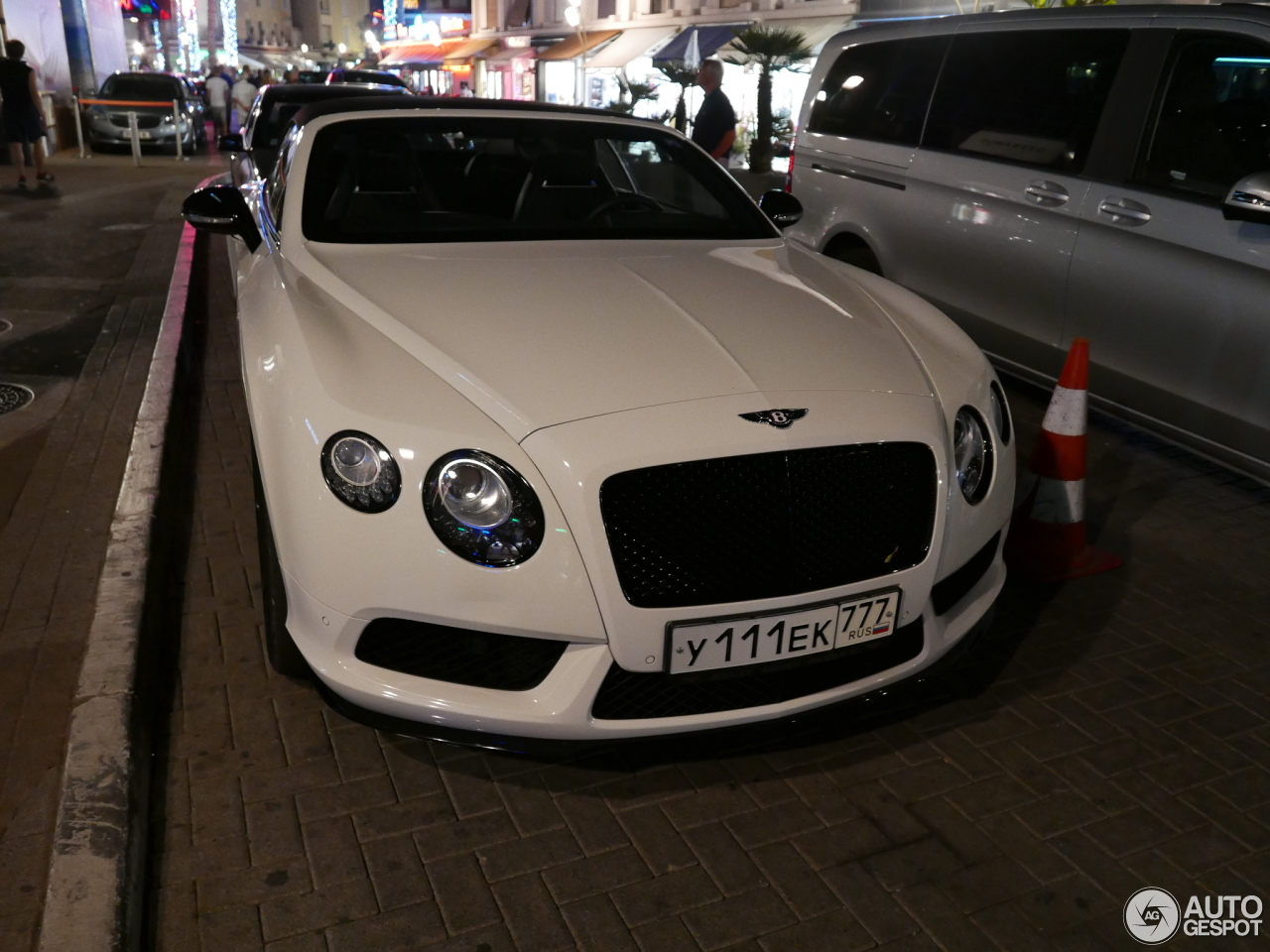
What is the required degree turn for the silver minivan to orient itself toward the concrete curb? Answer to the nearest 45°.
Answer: approximately 90° to its right

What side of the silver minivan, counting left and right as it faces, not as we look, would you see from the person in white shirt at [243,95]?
back

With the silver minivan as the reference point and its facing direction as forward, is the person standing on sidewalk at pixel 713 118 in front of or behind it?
behind

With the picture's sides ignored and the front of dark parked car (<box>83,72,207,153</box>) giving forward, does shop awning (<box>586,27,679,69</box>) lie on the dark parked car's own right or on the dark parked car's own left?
on the dark parked car's own left

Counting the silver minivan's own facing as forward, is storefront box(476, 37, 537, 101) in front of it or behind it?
behind

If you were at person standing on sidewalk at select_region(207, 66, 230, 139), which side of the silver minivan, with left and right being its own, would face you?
back

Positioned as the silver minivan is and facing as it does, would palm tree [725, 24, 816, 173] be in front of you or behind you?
behind

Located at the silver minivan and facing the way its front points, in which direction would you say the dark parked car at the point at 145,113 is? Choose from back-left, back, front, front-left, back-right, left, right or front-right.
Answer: back

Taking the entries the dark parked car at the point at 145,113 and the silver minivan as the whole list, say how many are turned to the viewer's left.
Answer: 0

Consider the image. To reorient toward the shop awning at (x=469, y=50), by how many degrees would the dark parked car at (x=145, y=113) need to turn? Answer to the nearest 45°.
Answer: approximately 135° to its left

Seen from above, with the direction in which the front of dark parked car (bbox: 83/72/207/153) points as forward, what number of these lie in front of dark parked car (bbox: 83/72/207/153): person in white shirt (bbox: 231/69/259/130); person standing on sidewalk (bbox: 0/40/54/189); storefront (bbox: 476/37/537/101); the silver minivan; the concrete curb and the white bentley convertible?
4

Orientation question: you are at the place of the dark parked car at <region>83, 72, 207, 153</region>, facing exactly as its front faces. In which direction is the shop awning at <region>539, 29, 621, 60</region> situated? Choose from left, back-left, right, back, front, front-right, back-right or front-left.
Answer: back-left

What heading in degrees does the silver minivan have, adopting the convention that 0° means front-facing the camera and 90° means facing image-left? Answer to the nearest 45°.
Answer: approximately 315°

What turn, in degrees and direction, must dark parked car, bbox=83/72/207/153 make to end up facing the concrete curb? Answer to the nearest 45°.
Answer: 0° — it already faces it

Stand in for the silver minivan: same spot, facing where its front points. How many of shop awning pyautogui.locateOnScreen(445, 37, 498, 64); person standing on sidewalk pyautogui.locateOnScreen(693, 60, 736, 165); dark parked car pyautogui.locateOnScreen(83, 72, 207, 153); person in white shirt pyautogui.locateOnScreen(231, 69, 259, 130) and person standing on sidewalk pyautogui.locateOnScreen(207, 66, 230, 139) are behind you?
5

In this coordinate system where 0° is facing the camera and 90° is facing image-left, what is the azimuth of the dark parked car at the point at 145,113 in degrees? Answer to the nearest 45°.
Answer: approximately 0°
